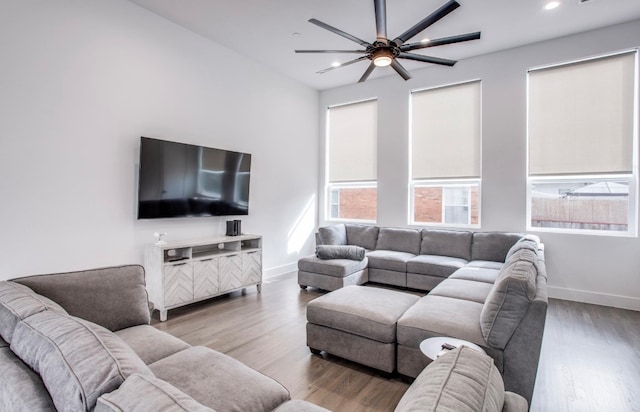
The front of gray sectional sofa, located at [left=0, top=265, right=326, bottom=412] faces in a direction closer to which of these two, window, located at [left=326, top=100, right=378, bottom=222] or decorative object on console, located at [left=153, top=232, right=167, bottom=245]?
the window

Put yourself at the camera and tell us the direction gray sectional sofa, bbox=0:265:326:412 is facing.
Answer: facing away from the viewer and to the right of the viewer

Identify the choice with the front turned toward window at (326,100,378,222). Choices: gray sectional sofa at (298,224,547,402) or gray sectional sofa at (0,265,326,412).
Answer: gray sectional sofa at (0,265,326,412)

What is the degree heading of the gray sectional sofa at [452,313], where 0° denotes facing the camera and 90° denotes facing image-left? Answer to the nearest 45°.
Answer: approximately 45°

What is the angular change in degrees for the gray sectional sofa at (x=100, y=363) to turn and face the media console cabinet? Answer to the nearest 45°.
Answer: approximately 45° to its left

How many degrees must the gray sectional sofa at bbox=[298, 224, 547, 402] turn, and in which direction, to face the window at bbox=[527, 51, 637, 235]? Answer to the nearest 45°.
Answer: approximately 180°

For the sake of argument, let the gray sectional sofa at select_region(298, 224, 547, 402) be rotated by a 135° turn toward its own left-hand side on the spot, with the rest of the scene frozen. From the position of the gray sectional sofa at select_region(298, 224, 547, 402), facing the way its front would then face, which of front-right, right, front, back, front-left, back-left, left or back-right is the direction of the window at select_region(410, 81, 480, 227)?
left

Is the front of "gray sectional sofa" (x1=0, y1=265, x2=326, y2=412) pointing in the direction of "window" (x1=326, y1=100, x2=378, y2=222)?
yes

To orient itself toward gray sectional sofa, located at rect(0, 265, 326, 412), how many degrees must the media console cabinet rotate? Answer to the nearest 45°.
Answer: approximately 45° to its right
